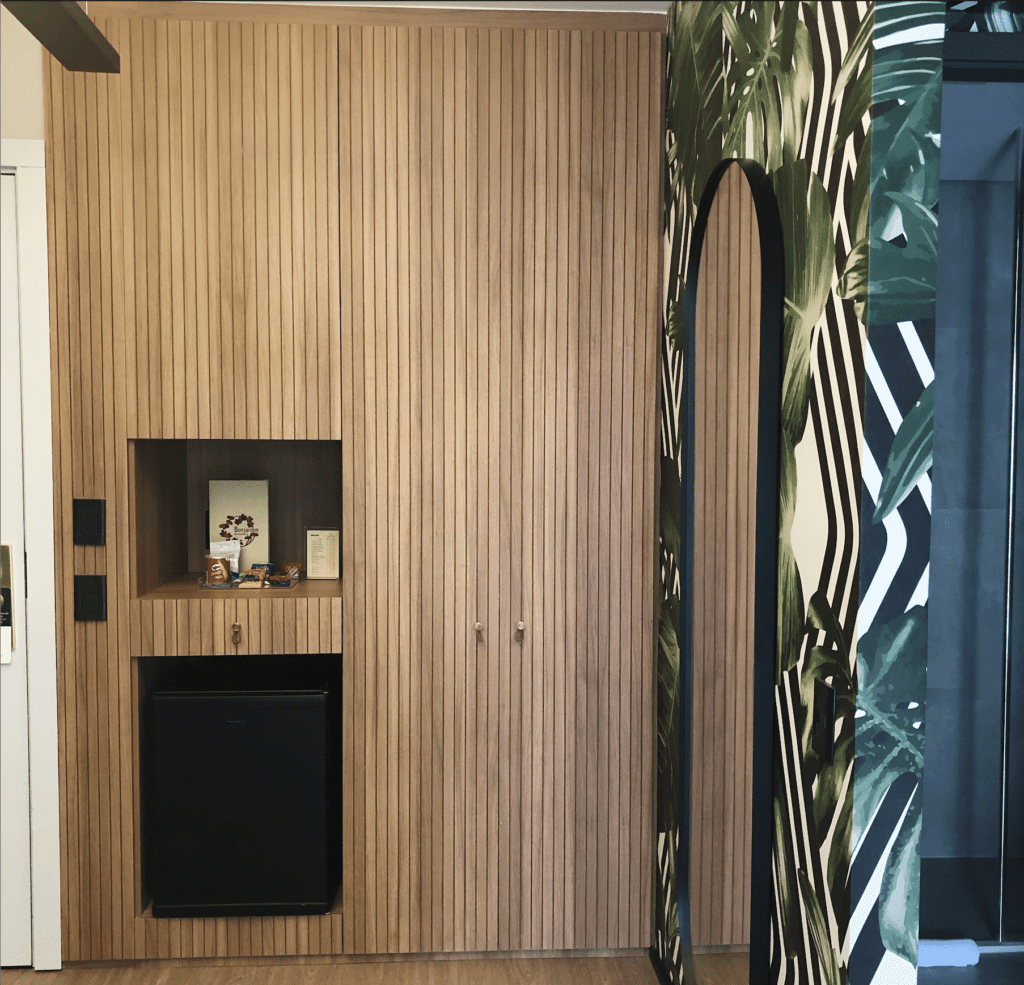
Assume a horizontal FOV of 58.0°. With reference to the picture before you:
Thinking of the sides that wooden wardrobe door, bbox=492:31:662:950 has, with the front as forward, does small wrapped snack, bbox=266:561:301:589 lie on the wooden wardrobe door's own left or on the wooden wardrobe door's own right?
on the wooden wardrobe door's own right

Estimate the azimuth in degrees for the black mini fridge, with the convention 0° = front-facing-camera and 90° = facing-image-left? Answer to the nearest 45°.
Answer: approximately 0°

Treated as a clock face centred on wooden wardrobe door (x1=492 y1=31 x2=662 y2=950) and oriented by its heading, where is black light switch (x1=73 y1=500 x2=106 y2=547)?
The black light switch is roughly at 3 o'clock from the wooden wardrobe door.

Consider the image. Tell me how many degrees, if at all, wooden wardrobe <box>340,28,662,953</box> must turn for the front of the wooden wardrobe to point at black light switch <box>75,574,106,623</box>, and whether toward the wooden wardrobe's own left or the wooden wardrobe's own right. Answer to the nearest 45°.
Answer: approximately 90° to the wooden wardrobe's own right

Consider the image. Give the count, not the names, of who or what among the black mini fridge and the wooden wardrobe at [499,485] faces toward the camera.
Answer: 2

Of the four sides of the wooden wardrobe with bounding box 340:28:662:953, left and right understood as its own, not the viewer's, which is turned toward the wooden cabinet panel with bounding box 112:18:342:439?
right

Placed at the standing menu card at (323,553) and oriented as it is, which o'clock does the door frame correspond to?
The door frame is roughly at 3 o'clock from the standing menu card.
